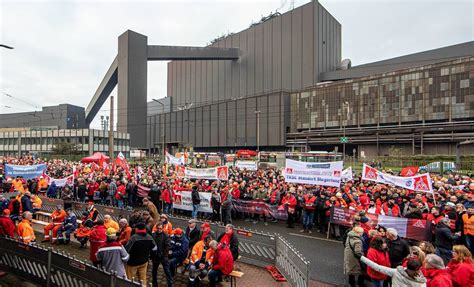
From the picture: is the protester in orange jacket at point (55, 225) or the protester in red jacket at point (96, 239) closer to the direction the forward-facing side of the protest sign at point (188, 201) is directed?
the protester in red jacket

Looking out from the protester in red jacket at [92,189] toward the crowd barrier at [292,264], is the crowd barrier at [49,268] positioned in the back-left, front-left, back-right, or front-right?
front-right

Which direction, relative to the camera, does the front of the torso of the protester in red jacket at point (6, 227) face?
away from the camera

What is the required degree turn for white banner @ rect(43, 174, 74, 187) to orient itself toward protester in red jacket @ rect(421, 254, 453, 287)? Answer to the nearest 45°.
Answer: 0° — it already faces them

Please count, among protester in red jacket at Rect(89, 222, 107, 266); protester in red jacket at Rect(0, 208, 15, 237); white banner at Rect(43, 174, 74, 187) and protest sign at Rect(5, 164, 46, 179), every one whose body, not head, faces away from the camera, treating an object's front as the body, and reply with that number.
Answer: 2

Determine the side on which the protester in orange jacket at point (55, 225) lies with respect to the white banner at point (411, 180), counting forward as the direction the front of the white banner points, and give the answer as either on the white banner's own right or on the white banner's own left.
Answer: on the white banner's own right

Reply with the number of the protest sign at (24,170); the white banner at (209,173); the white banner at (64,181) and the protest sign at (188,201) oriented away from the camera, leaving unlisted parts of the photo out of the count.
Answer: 0

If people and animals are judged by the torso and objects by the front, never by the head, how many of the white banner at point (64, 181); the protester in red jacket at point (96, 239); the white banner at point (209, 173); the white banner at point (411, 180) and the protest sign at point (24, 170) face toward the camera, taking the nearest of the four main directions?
4

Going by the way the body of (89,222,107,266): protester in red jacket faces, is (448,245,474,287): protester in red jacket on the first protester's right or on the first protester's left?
on the first protester's right

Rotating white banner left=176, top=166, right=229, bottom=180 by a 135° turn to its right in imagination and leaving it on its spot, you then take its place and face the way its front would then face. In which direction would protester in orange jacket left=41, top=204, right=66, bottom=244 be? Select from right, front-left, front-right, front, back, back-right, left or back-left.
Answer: left

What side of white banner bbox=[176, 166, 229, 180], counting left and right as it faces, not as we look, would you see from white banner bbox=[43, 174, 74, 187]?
right

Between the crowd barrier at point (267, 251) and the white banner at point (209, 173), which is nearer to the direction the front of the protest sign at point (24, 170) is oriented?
the crowd barrier

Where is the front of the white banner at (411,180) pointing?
toward the camera

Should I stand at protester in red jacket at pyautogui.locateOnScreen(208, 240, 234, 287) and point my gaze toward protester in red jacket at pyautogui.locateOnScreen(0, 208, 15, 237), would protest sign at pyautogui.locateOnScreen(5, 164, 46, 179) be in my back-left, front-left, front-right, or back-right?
front-right

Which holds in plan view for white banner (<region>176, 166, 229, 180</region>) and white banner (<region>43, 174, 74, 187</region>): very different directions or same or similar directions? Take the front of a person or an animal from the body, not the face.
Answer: same or similar directions

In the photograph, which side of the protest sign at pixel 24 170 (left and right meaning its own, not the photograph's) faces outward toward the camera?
front

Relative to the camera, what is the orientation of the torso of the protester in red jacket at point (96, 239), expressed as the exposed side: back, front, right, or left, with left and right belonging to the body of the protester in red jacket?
back

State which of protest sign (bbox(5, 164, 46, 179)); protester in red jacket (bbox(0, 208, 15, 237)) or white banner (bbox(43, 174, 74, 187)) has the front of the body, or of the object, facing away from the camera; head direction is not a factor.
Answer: the protester in red jacket

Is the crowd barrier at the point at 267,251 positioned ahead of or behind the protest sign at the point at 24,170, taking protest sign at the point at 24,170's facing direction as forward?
ahead

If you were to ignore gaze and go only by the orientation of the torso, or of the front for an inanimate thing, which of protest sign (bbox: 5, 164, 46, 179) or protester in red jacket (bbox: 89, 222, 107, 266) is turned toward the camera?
the protest sign

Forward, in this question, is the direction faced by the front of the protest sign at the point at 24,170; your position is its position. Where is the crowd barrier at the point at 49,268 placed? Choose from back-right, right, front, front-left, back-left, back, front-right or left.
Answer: front

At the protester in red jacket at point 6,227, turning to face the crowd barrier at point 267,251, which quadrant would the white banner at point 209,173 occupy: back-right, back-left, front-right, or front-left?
front-left
